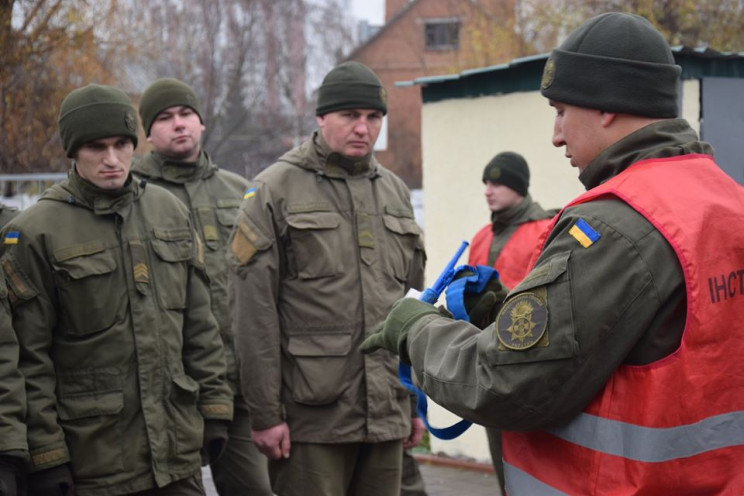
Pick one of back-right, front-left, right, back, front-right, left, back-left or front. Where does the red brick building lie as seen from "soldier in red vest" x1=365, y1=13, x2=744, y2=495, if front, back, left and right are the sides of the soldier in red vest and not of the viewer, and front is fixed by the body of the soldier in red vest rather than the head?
front-right

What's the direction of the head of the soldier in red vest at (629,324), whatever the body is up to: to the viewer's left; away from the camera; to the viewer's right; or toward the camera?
to the viewer's left

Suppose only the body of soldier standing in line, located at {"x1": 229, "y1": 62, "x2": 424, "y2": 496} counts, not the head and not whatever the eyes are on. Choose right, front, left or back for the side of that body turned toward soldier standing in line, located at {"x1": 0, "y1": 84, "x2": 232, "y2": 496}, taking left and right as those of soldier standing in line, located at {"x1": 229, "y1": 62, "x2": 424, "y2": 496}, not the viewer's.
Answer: right

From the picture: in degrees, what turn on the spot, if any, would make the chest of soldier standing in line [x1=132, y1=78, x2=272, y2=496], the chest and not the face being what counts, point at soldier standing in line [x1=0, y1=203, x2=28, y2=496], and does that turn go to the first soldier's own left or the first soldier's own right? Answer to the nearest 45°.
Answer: approximately 45° to the first soldier's own right

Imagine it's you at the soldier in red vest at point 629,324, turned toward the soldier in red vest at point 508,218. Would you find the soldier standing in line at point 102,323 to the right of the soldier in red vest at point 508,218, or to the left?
left

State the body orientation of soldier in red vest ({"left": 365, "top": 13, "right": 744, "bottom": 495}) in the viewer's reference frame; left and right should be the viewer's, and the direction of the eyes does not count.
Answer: facing away from the viewer and to the left of the viewer

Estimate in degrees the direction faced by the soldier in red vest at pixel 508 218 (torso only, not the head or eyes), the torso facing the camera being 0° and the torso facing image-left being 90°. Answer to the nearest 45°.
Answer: approximately 45°

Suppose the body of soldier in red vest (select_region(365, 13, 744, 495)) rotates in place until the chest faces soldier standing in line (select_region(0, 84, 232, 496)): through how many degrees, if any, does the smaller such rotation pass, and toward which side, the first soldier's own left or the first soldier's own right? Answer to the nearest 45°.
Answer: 0° — they already face them

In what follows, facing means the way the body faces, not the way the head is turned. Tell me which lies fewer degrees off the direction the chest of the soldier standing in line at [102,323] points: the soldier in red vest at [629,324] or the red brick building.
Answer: the soldier in red vest

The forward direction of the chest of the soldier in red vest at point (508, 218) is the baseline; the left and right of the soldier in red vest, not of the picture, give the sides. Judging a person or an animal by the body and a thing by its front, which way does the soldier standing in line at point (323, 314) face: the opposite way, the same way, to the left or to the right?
to the left
